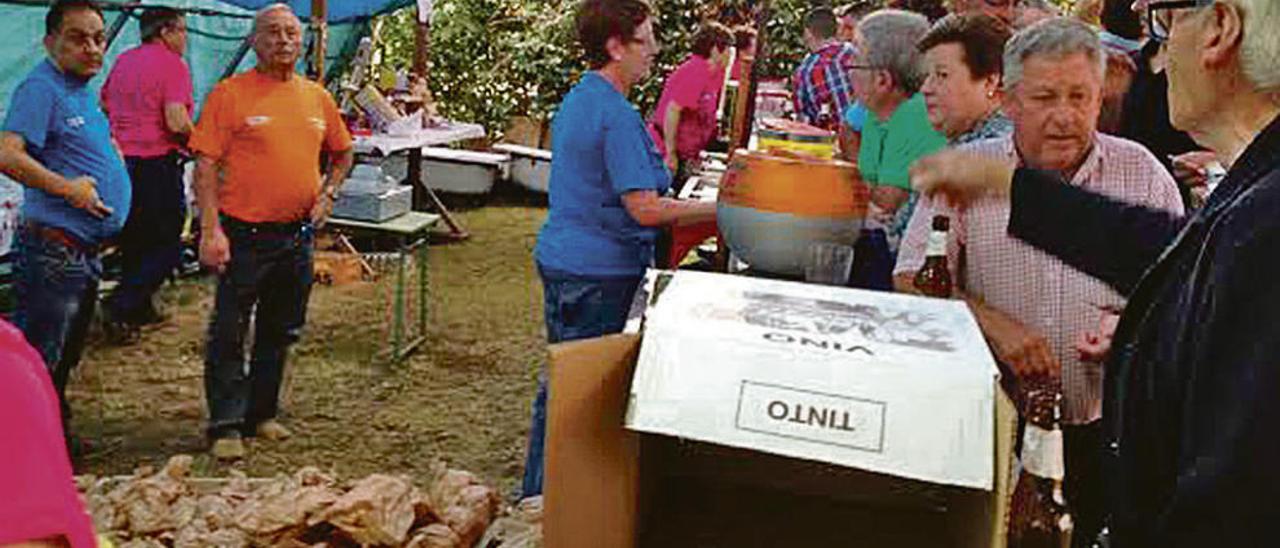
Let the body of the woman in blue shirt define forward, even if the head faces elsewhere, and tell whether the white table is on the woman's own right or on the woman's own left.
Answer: on the woman's own left

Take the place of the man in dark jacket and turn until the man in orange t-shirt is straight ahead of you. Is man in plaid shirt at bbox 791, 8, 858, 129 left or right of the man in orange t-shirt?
right

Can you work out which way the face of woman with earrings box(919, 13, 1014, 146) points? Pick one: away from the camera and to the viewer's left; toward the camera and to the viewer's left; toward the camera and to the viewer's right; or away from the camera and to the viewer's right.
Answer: toward the camera and to the viewer's left

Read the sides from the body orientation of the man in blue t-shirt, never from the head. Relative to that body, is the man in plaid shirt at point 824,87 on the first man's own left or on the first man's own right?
on the first man's own left

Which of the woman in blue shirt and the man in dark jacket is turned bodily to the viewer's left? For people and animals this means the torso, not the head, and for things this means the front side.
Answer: the man in dark jacket

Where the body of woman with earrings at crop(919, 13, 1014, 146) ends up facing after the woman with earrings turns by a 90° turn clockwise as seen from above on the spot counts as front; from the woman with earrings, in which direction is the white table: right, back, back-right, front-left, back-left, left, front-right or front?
front

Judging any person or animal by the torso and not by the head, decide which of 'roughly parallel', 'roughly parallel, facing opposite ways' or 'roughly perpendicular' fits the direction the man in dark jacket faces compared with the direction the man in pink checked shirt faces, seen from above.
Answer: roughly perpendicular

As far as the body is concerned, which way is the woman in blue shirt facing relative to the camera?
to the viewer's right

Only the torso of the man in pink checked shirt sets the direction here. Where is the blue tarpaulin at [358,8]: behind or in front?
behind

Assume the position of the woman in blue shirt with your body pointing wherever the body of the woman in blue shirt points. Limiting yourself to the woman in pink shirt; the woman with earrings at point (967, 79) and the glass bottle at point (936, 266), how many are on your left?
1

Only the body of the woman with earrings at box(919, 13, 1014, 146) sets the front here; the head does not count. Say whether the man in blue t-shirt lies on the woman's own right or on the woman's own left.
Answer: on the woman's own right

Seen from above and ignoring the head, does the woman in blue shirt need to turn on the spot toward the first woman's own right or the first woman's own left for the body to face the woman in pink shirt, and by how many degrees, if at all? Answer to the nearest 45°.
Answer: approximately 90° to the first woman's own left
